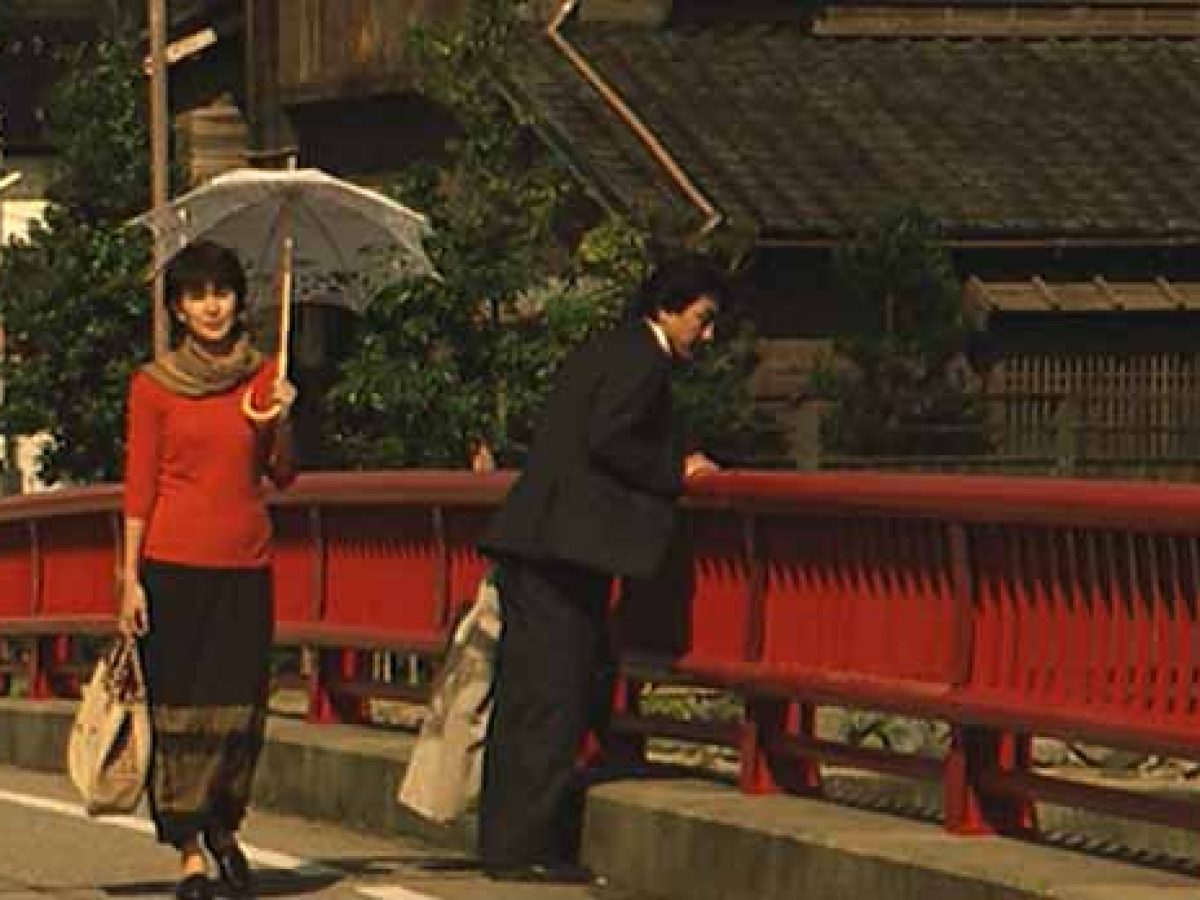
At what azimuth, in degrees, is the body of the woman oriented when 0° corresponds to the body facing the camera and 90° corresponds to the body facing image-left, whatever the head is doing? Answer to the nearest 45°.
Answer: approximately 0°

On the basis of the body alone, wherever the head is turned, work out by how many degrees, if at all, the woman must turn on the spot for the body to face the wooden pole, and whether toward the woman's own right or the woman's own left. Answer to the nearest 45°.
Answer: approximately 180°

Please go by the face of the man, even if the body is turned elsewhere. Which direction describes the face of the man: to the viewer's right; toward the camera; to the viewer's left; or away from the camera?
to the viewer's right

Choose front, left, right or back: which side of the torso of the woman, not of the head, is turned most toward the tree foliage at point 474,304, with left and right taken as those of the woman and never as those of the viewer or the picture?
back

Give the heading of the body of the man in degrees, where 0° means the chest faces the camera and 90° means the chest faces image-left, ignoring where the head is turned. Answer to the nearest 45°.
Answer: approximately 270°

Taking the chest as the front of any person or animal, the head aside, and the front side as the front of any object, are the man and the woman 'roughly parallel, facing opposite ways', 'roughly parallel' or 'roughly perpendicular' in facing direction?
roughly perpendicular

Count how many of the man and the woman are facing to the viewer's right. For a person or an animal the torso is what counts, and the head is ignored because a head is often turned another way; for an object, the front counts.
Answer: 1

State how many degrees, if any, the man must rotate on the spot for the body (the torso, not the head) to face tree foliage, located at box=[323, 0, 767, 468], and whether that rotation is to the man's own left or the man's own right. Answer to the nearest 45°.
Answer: approximately 90° to the man's own left

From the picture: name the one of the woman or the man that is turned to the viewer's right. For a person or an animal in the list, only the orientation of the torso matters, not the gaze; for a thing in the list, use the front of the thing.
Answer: the man

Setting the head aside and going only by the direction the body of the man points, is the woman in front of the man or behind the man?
behind
